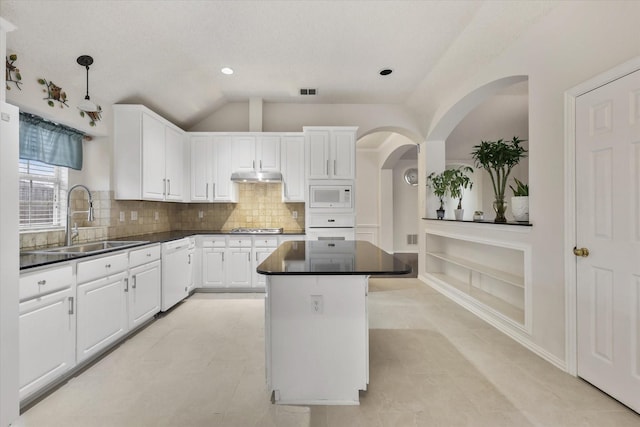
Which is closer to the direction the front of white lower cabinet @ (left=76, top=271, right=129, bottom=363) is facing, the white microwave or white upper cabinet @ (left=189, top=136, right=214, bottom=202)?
the white microwave

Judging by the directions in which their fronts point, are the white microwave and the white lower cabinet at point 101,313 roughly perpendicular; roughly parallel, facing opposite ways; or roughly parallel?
roughly perpendicular

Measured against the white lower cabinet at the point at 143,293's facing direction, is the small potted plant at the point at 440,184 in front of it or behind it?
in front

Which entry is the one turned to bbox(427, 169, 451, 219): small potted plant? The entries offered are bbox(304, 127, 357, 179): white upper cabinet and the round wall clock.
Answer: the round wall clock

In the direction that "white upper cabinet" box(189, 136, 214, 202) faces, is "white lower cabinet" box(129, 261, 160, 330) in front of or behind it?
in front

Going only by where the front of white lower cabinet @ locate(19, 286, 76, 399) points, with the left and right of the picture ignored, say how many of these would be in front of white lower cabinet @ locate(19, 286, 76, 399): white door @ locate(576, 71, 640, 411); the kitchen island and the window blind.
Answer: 2

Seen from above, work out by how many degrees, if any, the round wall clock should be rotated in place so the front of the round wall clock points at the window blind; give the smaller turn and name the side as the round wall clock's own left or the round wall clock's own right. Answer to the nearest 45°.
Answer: approximately 45° to the round wall clock's own right

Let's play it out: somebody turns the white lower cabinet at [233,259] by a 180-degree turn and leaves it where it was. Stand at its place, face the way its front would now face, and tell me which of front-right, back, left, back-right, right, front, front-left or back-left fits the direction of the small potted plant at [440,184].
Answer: right

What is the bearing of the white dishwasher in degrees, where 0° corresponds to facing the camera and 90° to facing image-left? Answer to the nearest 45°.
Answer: approximately 315°

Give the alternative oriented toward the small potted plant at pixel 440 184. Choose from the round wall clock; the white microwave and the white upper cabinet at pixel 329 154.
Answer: the round wall clock

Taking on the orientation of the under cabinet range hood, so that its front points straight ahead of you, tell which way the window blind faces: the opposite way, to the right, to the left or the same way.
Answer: to the left
